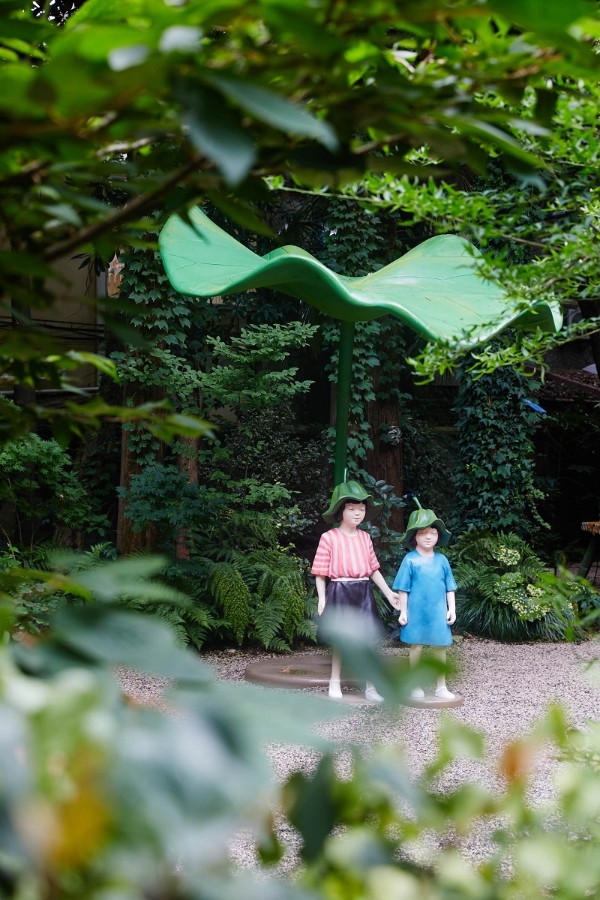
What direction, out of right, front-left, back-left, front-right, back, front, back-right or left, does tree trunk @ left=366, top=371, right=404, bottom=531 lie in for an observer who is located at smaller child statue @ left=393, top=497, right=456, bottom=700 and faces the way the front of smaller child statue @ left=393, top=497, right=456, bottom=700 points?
back

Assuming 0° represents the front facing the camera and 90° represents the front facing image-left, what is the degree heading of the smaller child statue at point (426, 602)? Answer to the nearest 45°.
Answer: approximately 0°

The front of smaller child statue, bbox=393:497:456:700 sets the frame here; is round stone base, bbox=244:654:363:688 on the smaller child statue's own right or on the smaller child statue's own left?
on the smaller child statue's own right

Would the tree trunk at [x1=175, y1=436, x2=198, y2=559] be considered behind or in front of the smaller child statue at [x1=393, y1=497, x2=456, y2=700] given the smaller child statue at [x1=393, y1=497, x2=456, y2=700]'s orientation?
behind

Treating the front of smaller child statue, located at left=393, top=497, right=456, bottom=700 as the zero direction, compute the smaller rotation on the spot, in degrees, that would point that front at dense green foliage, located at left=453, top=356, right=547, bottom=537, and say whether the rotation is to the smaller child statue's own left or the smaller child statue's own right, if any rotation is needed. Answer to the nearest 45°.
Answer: approximately 180°

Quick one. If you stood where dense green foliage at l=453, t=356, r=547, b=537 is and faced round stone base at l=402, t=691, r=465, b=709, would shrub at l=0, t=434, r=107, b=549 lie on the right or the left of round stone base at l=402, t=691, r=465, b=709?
right
